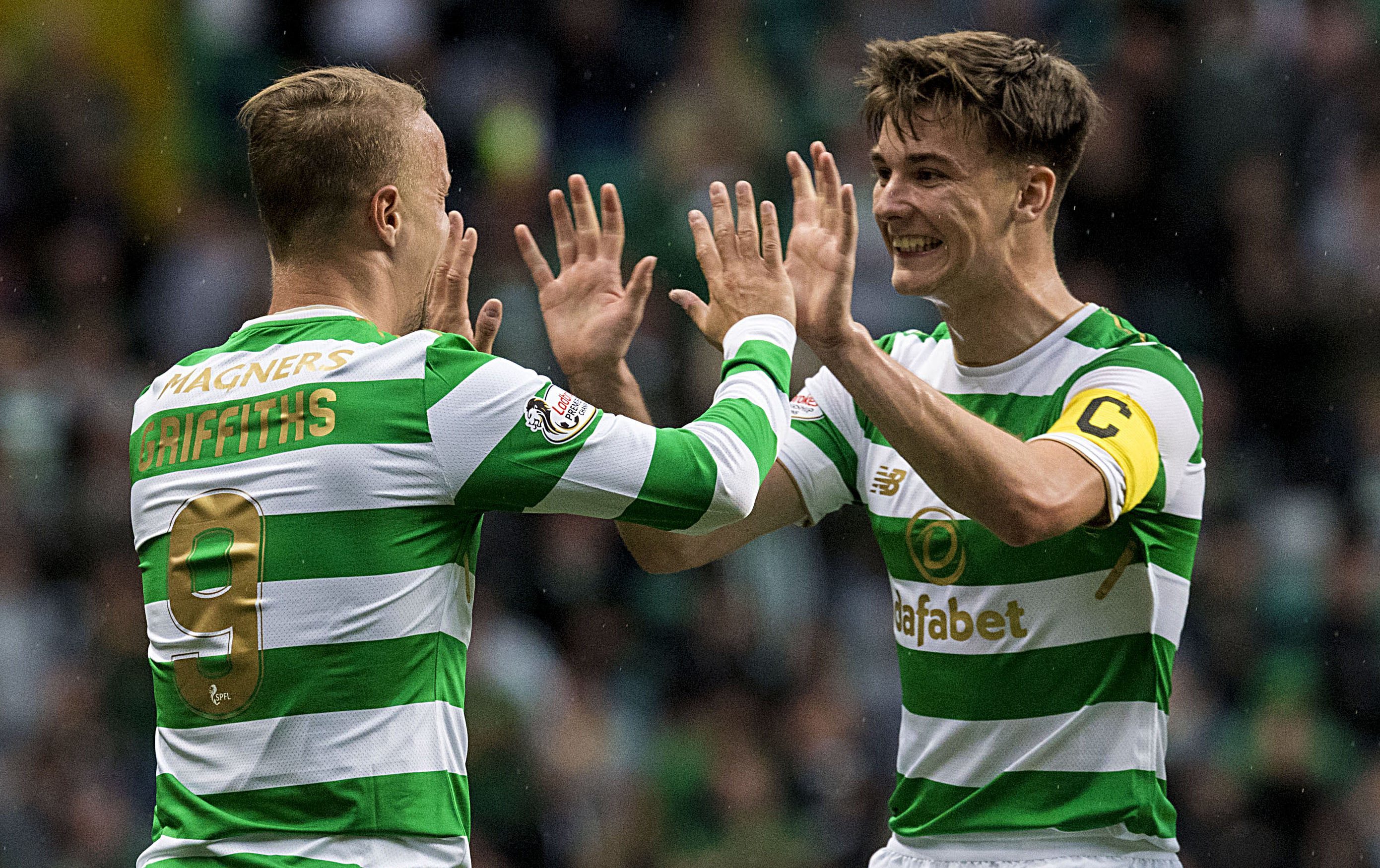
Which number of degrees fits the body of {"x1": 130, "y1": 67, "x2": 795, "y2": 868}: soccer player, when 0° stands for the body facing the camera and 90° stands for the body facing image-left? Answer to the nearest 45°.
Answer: approximately 225°

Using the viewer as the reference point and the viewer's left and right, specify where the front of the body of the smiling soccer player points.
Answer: facing the viewer and to the left of the viewer

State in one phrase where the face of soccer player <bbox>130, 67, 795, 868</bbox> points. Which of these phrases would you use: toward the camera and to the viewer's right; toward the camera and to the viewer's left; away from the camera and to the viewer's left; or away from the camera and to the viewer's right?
away from the camera and to the viewer's right

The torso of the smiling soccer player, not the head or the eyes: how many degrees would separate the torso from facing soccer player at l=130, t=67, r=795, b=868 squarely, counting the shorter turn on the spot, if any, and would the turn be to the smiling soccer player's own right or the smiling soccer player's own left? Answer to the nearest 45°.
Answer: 0° — they already face them

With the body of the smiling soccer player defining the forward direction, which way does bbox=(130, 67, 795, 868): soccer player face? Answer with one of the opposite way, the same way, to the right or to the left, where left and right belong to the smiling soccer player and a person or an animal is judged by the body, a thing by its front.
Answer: the opposite way

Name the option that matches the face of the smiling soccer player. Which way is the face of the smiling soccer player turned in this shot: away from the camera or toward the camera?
toward the camera

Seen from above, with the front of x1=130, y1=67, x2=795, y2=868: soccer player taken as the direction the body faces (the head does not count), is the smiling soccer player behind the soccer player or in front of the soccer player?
in front
